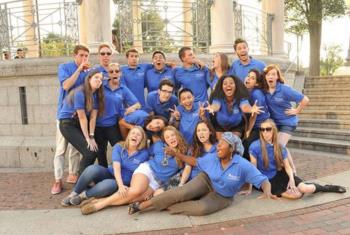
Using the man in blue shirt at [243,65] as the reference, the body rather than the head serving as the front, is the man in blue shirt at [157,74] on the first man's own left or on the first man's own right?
on the first man's own right

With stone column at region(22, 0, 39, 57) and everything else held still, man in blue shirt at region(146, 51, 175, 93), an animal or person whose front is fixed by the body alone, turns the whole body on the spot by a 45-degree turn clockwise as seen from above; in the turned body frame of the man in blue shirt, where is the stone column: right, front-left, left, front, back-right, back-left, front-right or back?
right

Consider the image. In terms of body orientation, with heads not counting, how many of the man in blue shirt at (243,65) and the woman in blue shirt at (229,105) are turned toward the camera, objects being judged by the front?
2

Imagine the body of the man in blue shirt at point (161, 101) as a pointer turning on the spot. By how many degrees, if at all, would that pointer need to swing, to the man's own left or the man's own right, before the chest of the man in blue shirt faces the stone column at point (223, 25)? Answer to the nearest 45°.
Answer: approximately 180°

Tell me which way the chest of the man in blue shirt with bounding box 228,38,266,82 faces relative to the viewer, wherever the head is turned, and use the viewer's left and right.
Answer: facing the viewer

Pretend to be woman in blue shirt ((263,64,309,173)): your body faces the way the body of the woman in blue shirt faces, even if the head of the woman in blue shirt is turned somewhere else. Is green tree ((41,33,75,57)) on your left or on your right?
on your right

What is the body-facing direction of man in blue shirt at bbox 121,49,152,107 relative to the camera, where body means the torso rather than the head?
toward the camera

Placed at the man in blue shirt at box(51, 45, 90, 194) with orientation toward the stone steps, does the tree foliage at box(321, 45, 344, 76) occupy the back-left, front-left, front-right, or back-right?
front-left

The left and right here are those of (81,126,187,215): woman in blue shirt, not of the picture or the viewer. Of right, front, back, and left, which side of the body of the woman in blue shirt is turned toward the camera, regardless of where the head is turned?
front

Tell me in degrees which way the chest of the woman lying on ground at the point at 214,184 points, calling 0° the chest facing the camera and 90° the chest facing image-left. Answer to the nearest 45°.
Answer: approximately 45°

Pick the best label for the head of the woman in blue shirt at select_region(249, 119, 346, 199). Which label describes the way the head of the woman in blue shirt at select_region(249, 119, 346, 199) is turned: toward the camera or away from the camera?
toward the camera

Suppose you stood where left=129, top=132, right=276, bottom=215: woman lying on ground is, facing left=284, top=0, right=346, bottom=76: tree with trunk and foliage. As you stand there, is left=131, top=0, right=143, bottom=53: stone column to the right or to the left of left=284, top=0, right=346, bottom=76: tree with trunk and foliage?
left

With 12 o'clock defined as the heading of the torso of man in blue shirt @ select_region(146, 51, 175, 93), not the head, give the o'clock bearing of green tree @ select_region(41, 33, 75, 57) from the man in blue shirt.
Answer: The green tree is roughly at 5 o'clock from the man in blue shirt.

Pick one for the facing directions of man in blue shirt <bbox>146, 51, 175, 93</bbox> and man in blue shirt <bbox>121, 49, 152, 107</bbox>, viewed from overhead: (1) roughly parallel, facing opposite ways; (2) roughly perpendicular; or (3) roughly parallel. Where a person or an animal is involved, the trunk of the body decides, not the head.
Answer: roughly parallel
